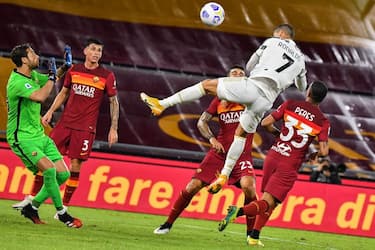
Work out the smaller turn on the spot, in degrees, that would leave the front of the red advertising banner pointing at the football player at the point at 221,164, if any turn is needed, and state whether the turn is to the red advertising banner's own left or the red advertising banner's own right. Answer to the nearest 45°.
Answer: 0° — it already faces them

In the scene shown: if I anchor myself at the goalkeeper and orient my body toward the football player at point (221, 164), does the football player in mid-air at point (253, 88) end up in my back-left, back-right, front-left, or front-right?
front-right

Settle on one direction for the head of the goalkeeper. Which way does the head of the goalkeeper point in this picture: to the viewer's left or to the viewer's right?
to the viewer's right

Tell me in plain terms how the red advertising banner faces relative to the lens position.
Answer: facing the viewer

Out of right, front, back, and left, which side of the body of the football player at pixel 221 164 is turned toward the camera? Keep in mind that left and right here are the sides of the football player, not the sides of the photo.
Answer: front

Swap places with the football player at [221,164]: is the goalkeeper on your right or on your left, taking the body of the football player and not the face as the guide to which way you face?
on your right
